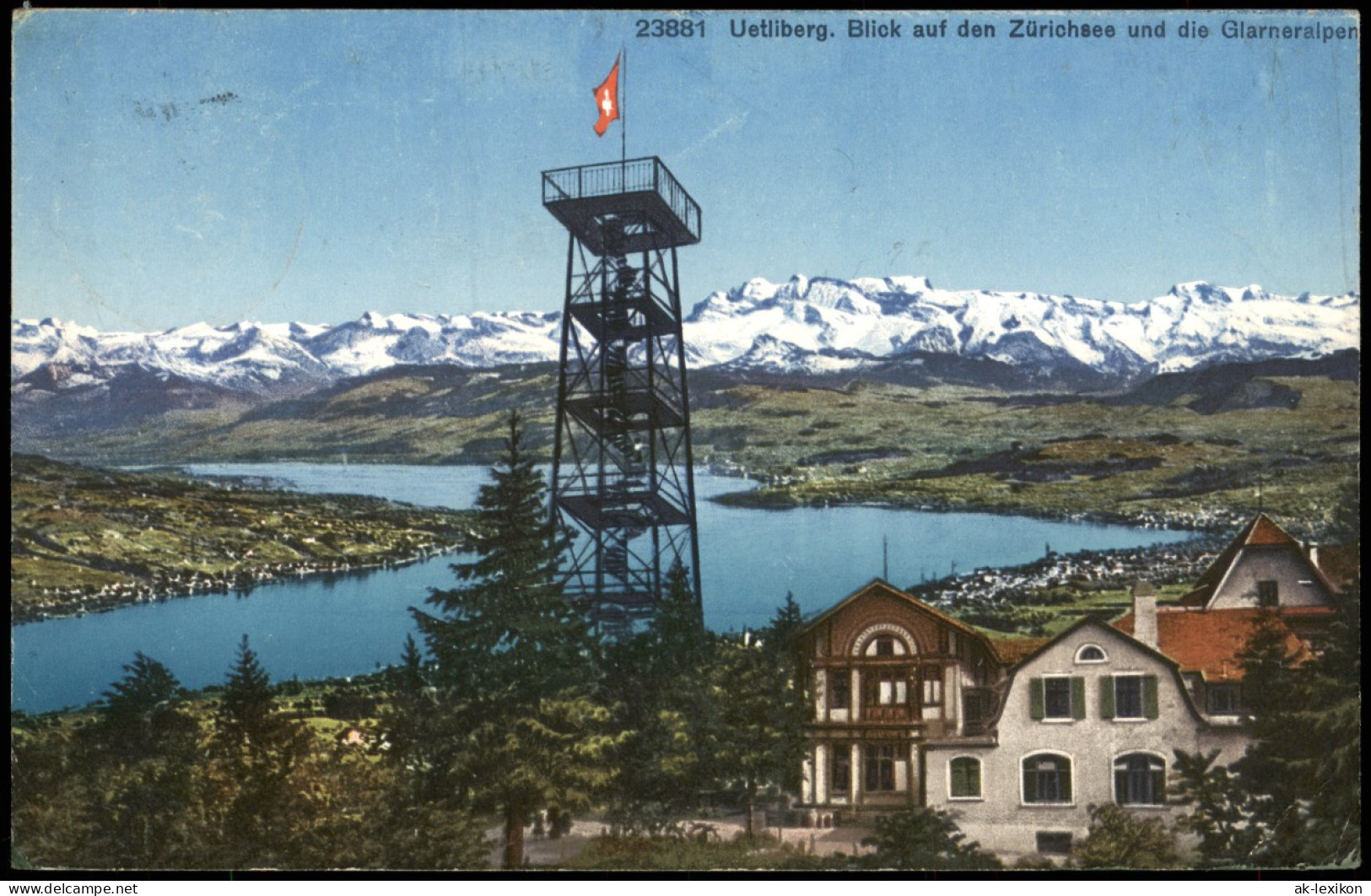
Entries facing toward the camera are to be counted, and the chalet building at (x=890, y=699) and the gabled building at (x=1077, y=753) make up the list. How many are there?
2

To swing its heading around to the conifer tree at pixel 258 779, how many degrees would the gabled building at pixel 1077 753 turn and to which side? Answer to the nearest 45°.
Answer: approximately 90° to its right

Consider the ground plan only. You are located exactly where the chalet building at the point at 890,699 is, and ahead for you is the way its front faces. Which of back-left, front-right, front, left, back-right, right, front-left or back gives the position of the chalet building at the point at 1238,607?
left

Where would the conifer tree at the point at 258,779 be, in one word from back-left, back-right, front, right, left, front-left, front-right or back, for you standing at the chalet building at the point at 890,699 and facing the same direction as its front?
right

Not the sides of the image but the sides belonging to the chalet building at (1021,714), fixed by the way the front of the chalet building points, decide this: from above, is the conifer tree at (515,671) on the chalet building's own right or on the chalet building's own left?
on the chalet building's own right

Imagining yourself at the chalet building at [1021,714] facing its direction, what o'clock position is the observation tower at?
The observation tower is roughly at 3 o'clock from the chalet building.

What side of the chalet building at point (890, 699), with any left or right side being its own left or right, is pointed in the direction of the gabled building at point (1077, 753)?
left
